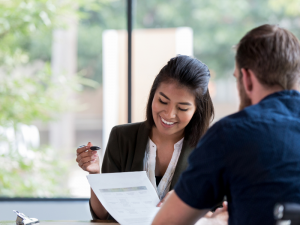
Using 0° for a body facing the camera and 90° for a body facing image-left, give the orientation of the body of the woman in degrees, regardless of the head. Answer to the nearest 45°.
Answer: approximately 0°

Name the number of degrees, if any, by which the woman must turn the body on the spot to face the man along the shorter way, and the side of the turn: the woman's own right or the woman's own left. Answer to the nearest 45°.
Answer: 0° — they already face them

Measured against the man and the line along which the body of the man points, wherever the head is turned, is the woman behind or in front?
in front

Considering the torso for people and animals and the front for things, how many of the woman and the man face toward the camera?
1

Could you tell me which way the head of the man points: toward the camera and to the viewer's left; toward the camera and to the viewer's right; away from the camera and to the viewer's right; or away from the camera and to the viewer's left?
away from the camera and to the viewer's left

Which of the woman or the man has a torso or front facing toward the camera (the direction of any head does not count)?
the woman

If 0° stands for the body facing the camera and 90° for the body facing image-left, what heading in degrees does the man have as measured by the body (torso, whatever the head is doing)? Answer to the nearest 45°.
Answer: approximately 135°
